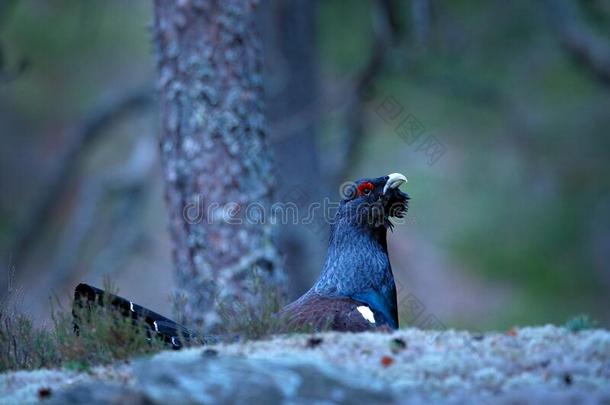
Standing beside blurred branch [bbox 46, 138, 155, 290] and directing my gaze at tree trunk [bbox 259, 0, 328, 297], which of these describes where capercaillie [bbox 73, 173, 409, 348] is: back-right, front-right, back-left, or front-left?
front-right

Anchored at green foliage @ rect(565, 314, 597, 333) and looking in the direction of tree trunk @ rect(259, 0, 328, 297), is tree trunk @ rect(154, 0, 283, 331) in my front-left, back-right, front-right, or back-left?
front-left
